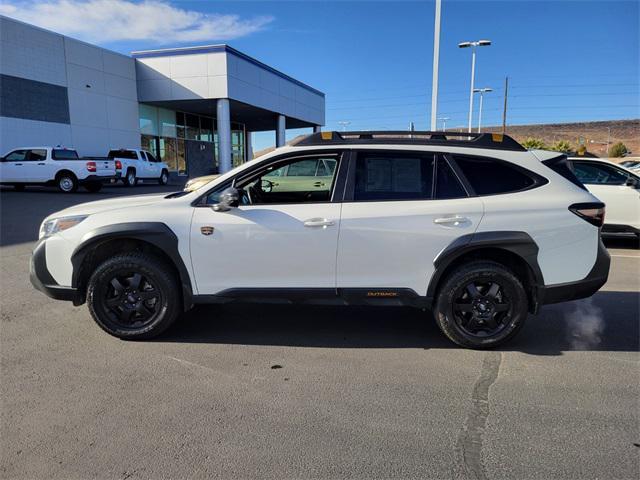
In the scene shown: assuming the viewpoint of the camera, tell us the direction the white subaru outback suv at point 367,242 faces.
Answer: facing to the left of the viewer

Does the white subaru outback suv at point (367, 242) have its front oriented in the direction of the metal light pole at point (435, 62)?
no

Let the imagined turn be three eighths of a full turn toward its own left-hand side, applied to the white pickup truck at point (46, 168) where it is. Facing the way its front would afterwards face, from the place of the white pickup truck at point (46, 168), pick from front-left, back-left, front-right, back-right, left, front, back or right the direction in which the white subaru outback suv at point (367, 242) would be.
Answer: front

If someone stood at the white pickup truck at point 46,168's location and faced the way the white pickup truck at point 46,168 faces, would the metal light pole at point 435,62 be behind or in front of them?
behind

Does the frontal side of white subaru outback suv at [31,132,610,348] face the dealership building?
no

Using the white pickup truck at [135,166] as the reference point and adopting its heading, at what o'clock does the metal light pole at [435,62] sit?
The metal light pole is roughly at 3 o'clock from the white pickup truck.

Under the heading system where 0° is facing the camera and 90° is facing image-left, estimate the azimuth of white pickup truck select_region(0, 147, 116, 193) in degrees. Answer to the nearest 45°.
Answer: approximately 135°

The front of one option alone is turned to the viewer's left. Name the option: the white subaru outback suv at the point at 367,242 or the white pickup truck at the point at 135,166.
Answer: the white subaru outback suv

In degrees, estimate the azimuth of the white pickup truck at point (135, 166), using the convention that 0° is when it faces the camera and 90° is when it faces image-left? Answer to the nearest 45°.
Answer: approximately 225°

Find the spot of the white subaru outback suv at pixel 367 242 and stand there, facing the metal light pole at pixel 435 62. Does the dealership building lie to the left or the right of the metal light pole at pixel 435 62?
left

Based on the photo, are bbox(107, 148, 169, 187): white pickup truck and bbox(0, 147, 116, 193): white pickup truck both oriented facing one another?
no

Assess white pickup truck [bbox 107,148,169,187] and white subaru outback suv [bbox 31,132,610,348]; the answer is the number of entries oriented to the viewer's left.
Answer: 1

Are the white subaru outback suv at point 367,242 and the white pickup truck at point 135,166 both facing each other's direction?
no
